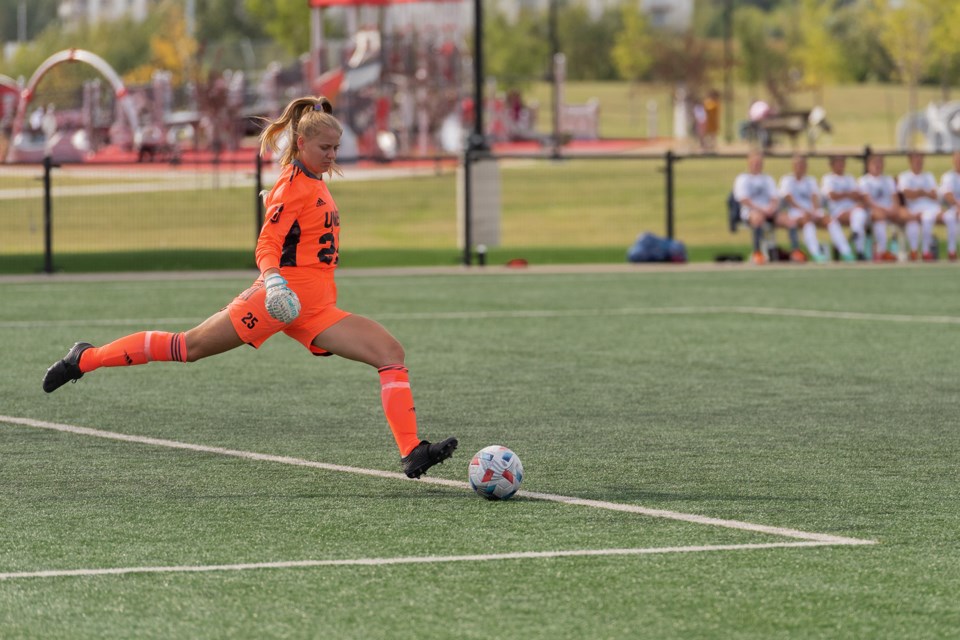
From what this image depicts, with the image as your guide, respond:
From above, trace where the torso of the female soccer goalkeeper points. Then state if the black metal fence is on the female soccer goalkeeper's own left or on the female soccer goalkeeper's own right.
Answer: on the female soccer goalkeeper's own left

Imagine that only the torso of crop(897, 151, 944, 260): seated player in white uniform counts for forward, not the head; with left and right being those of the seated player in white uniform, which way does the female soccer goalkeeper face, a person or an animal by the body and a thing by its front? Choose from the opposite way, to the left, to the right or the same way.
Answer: to the left

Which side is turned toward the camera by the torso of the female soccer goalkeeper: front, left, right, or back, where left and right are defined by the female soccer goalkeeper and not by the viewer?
right

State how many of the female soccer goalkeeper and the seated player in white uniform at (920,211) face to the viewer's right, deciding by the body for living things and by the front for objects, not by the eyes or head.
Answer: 1

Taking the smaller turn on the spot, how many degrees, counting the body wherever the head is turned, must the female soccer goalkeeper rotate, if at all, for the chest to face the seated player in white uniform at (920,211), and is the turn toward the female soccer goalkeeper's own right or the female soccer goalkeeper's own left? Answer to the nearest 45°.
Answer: approximately 45° to the female soccer goalkeeper's own left

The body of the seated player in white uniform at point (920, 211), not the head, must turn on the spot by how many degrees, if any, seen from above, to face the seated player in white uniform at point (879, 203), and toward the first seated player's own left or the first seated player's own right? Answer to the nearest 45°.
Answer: approximately 45° to the first seated player's own right

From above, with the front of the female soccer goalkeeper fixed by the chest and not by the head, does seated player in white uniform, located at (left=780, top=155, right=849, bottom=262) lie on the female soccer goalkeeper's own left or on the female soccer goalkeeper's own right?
on the female soccer goalkeeper's own left

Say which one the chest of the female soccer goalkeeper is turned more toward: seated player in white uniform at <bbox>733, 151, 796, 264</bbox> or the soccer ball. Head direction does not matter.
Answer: the soccer ball
